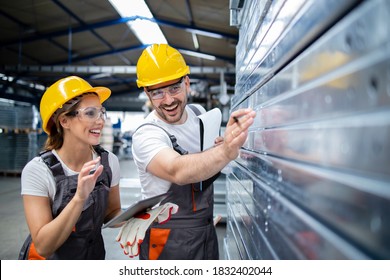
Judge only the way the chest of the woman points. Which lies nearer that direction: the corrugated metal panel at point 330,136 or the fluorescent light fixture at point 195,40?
the corrugated metal panel

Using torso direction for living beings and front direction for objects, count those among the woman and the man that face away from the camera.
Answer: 0

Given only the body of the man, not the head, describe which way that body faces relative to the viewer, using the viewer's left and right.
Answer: facing the viewer and to the right of the viewer

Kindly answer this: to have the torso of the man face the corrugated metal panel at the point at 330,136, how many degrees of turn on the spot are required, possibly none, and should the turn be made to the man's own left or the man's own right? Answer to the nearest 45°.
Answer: approximately 45° to the man's own right

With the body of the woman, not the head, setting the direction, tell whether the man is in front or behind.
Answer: in front

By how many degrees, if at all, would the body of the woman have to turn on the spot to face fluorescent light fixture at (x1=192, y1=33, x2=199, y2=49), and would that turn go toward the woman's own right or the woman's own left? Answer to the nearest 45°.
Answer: approximately 90° to the woman's own left

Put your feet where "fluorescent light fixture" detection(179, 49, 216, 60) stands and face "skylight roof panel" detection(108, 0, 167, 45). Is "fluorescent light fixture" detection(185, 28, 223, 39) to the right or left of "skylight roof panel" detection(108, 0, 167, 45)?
left

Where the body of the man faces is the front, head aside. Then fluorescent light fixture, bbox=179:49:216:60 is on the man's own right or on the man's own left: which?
on the man's own left
